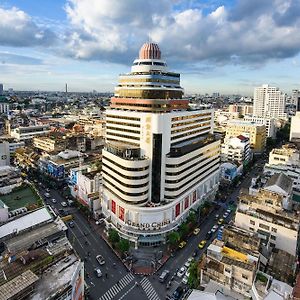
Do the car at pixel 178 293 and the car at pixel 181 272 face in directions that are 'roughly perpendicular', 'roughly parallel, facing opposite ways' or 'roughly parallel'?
roughly parallel

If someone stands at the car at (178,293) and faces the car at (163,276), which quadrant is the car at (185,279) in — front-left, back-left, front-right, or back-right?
front-right

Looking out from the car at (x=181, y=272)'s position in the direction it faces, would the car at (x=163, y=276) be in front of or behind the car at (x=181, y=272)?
in front

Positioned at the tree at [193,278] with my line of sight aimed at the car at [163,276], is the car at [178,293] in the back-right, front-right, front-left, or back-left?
front-left

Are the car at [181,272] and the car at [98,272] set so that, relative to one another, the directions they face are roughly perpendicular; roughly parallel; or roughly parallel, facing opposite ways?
roughly perpendicular

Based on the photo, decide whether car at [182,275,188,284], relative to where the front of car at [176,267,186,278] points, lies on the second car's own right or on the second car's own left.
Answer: on the second car's own left

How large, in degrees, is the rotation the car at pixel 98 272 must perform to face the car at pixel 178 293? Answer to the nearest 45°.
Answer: approximately 135° to its right
